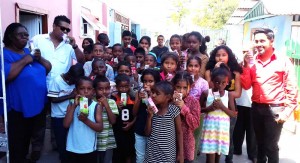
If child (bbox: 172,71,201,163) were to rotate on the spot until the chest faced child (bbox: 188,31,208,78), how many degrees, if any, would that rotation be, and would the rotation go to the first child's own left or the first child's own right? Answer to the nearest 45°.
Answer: approximately 135° to the first child's own right

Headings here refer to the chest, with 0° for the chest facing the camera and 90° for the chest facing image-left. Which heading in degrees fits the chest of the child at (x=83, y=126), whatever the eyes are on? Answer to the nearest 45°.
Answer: approximately 0°

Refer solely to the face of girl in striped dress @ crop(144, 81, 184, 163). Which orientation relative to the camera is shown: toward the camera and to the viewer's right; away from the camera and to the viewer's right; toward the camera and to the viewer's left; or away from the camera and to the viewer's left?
toward the camera and to the viewer's left

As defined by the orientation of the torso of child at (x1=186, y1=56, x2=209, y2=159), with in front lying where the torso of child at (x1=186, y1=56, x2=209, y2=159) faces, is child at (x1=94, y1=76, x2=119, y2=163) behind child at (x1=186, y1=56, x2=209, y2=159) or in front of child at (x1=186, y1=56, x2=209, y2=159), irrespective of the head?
in front

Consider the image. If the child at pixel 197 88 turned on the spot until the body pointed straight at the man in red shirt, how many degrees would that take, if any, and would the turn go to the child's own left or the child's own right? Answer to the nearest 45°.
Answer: approximately 135° to the child's own left

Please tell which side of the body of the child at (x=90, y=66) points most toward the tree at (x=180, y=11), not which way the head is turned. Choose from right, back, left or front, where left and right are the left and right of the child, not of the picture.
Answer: back
